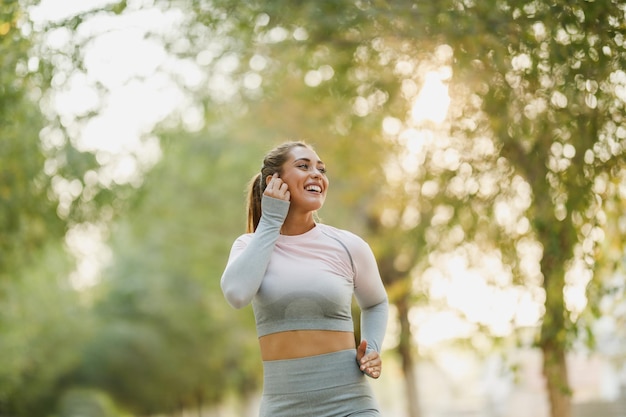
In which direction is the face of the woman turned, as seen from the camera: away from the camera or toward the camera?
toward the camera

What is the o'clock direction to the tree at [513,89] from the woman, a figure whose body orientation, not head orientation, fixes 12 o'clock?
The tree is roughly at 7 o'clock from the woman.

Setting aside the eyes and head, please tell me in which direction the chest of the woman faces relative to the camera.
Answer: toward the camera
